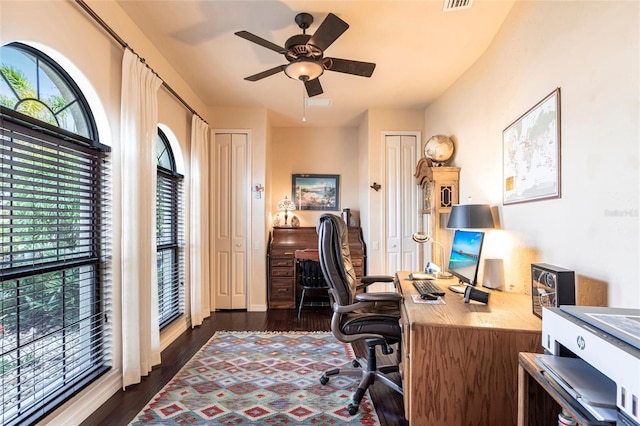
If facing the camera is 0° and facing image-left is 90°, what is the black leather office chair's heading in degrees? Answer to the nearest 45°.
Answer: approximately 270°

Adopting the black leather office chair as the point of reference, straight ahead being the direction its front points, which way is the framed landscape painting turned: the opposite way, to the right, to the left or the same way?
to the right

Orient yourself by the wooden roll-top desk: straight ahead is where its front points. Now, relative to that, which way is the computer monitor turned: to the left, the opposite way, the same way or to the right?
to the right

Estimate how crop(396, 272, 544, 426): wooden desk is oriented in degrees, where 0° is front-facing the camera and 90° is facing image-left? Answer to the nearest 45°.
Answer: approximately 90°

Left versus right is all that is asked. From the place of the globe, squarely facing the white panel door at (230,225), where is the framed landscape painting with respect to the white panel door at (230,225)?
right

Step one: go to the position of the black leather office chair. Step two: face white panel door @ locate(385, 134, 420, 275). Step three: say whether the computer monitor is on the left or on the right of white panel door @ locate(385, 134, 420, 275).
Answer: right

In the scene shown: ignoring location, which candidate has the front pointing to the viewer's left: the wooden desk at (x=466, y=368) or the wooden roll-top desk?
the wooden desk

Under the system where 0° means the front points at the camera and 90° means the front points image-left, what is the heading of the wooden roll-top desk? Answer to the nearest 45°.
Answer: approximately 0°

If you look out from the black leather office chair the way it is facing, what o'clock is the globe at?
The globe is roughly at 10 o'clock from the black leather office chair.

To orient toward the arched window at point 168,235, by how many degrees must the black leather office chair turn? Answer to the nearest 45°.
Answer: approximately 135° to its left

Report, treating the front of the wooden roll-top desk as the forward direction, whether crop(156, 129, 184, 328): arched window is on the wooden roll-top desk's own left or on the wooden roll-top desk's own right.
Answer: on the wooden roll-top desk's own right

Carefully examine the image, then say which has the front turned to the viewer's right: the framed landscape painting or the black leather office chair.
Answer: the black leather office chair

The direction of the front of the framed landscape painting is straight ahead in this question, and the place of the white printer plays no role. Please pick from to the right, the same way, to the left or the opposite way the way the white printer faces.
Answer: to the right
